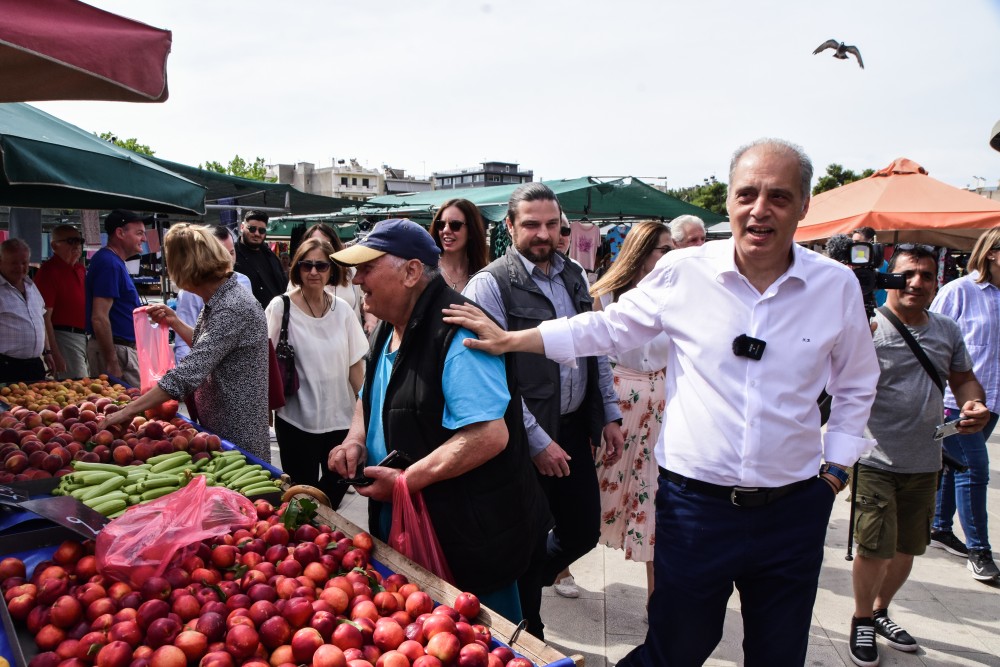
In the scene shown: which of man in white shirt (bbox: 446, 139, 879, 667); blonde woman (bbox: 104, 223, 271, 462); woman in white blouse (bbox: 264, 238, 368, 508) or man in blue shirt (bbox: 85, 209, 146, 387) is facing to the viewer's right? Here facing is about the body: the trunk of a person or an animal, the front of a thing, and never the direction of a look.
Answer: the man in blue shirt

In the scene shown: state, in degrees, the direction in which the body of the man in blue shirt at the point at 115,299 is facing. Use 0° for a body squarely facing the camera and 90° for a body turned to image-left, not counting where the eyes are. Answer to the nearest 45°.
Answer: approximately 270°

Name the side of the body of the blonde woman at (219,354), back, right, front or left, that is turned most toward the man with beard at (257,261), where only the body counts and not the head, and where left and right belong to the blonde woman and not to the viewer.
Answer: right

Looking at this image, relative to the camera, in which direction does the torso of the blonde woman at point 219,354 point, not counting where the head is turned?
to the viewer's left

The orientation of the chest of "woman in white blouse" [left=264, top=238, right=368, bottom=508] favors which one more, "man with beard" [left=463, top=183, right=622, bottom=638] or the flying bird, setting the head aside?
the man with beard

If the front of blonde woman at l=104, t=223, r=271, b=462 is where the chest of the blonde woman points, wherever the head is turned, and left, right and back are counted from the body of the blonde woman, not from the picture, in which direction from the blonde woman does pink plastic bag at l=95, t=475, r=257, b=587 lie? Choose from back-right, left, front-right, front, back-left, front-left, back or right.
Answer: left

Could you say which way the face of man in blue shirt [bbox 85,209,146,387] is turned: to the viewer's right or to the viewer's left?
to the viewer's right

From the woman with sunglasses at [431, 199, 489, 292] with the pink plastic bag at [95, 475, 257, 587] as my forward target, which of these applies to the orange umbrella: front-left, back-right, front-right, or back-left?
back-left
